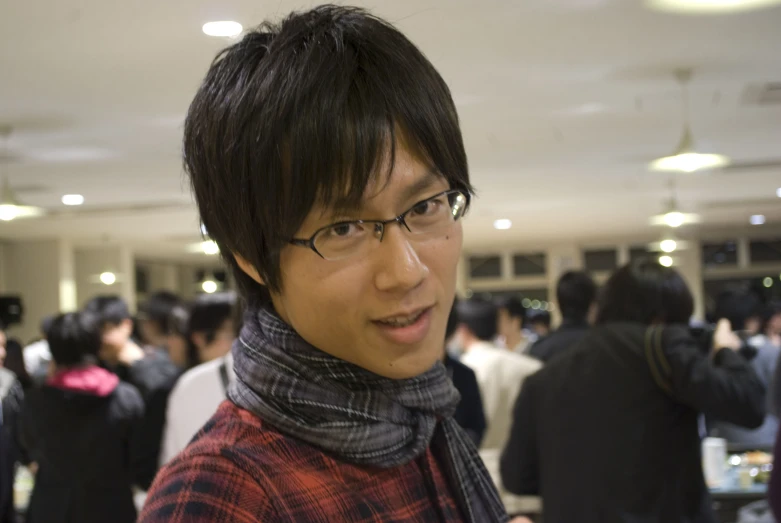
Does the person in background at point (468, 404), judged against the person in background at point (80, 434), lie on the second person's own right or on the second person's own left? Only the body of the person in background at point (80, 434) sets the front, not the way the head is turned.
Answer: on the second person's own right

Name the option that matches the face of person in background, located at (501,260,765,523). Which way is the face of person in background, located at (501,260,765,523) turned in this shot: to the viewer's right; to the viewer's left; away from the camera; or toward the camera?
away from the camera

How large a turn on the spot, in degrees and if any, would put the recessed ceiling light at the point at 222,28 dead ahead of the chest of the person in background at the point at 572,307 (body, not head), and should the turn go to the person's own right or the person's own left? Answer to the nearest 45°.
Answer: approximately 90° to the person's own left

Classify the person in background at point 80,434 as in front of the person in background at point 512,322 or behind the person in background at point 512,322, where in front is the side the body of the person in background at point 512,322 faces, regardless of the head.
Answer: in front

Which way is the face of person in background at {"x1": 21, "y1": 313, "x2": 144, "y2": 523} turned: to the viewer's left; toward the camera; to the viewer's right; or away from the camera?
away from the camera

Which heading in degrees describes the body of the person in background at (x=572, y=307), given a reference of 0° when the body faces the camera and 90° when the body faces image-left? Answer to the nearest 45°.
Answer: approximately 180°

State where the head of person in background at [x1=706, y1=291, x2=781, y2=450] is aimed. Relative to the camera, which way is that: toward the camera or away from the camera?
away from the camera

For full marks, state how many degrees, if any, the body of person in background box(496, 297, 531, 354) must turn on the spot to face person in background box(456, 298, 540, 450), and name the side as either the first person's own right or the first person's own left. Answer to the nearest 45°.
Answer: approximately 45° to the first person's own left

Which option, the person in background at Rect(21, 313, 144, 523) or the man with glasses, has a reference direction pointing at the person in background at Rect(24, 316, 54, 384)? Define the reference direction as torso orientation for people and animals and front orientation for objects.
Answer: the person in background at Rect(21, 313, 144, 523)

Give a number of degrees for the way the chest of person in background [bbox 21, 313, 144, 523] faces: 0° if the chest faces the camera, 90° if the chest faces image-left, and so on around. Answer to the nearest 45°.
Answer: approximately 180°
